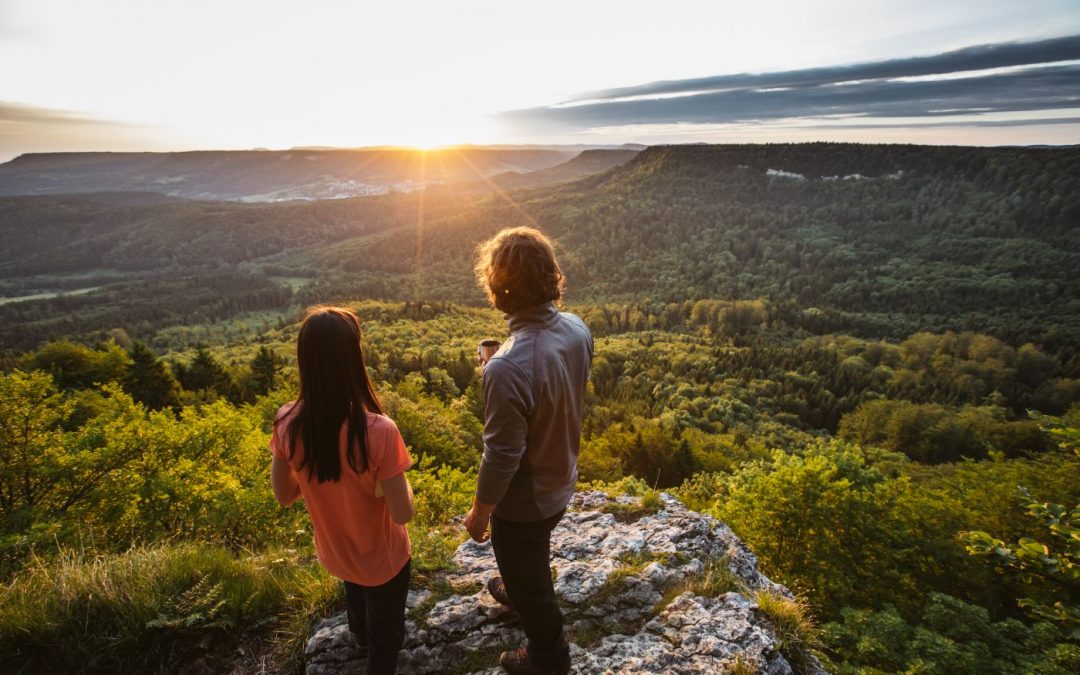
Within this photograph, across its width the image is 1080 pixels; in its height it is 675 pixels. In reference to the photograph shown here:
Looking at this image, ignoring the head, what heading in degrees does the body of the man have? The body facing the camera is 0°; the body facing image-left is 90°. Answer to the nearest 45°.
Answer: approximately 135°

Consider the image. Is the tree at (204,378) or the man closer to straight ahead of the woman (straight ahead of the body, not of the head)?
the tree

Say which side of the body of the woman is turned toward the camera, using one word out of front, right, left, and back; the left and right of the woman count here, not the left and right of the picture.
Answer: back

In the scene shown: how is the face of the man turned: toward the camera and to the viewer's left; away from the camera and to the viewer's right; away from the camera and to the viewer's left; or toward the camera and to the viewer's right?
away from the camera and to the viewer's left

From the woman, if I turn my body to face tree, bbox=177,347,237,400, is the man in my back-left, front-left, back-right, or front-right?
back-right

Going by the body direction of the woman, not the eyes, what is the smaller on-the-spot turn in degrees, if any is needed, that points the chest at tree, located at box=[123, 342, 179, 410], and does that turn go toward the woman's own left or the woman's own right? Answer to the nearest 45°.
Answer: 0° — they already face it
